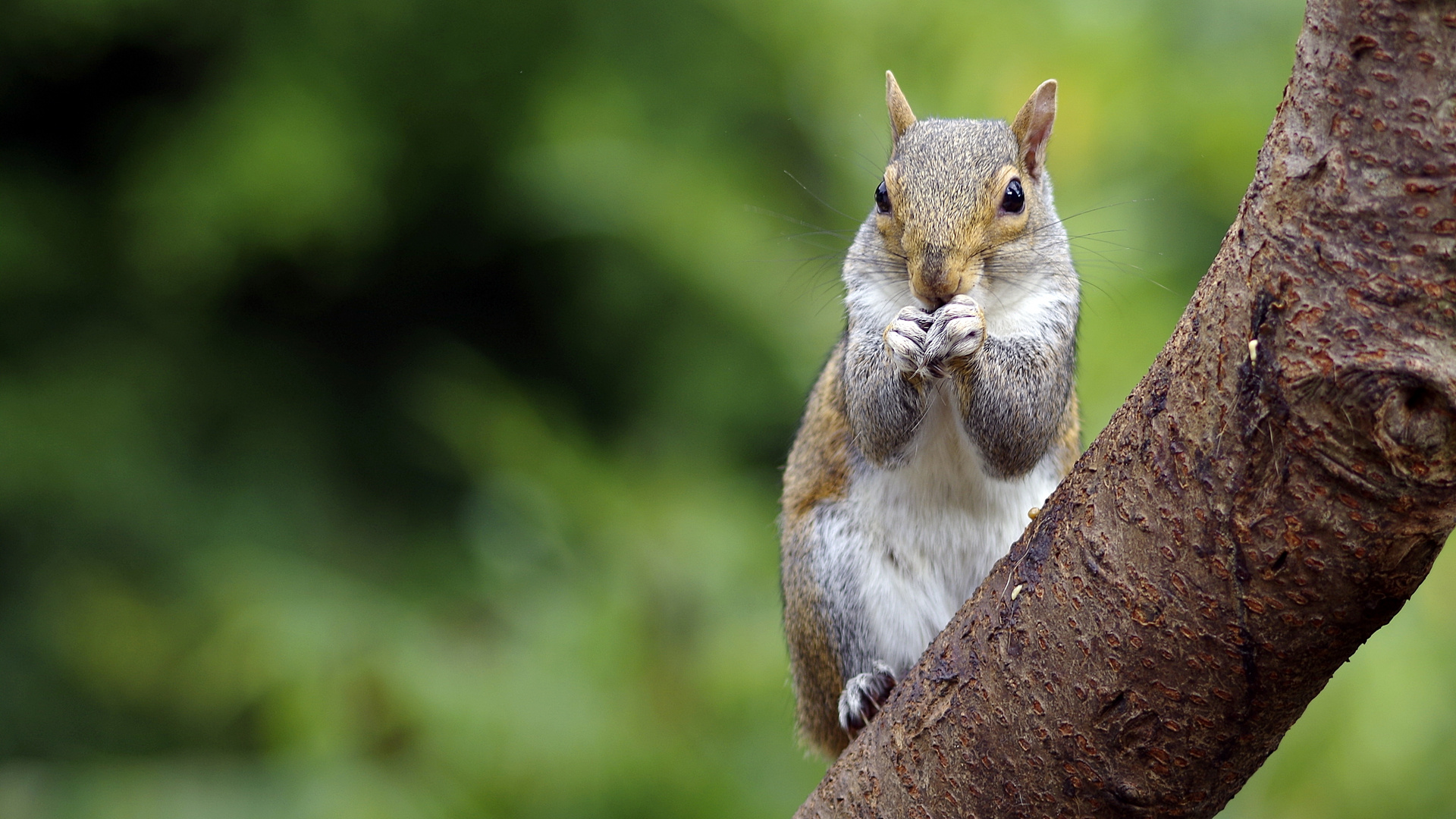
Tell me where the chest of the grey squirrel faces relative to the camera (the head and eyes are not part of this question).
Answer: toward the camera
